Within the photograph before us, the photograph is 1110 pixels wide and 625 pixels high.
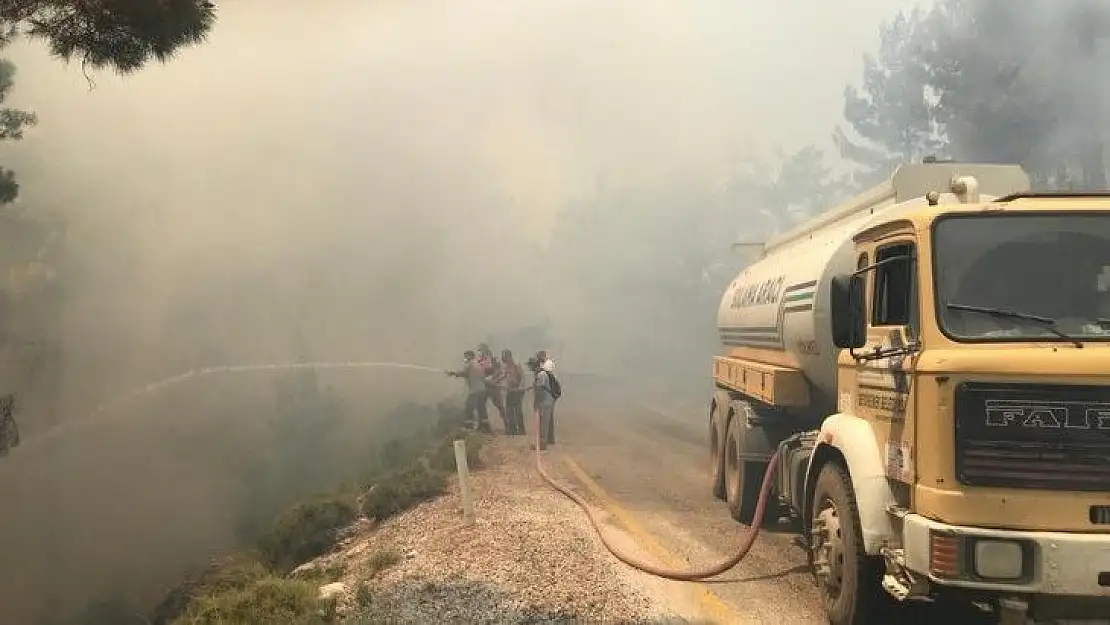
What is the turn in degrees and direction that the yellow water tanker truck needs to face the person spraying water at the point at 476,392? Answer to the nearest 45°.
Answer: approximately 180°

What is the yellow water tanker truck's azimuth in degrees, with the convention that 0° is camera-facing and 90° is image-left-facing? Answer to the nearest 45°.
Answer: approximately 315°

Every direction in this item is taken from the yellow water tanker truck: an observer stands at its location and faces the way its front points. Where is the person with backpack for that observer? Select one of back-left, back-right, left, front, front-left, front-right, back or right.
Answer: back

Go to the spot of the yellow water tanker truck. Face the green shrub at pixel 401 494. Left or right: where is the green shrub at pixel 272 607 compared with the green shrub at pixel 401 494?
left

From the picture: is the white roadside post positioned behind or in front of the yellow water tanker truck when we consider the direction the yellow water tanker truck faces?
behind
